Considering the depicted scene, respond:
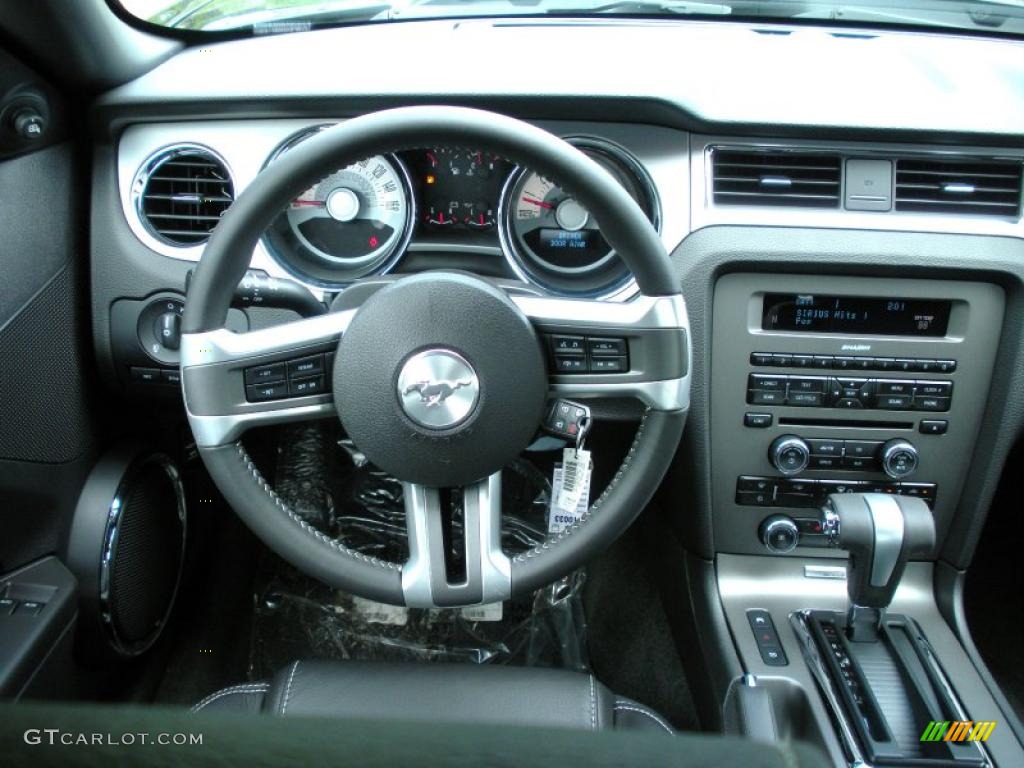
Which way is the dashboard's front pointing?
toward the camera

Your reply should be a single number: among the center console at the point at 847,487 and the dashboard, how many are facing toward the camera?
2

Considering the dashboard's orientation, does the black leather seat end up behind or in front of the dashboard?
in front

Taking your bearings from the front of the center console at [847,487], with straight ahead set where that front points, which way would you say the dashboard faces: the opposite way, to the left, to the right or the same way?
the same way

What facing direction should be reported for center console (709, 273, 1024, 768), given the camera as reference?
facing the viewer

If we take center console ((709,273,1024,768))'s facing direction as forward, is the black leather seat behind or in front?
in front
